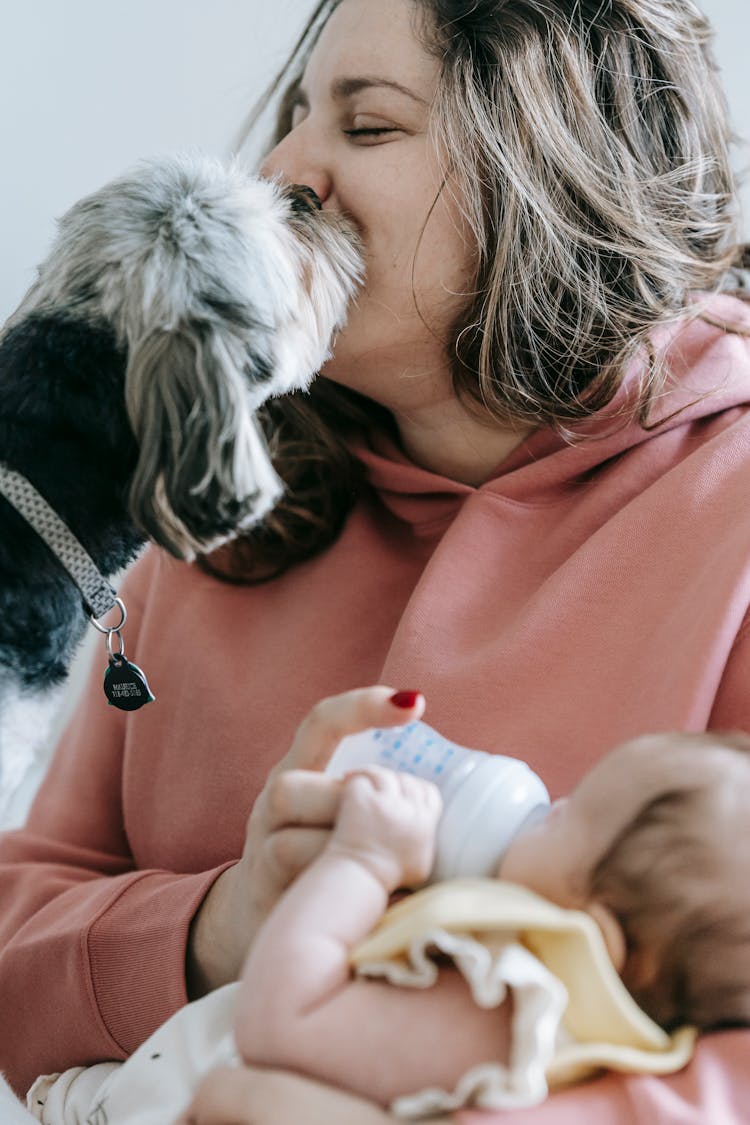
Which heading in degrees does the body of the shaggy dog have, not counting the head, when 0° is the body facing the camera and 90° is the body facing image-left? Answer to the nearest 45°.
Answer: approximately 270°

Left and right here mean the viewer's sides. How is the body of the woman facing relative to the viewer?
facing the viewer and to the left of the viewer

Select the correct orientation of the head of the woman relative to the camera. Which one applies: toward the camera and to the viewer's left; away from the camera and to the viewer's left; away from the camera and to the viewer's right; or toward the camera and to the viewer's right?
toward the camera and to the viewer's left
